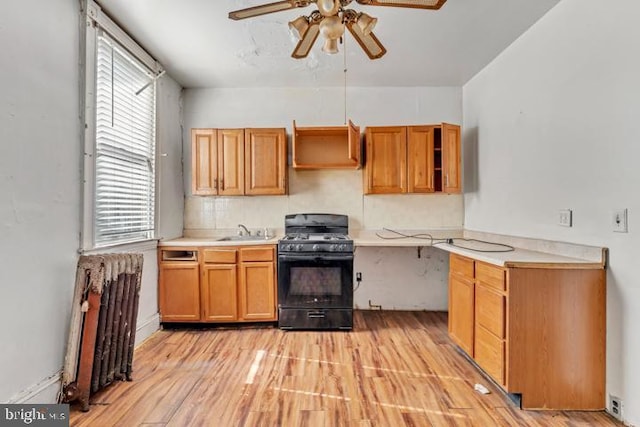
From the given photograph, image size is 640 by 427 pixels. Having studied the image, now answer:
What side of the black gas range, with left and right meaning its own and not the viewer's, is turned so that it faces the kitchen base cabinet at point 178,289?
right

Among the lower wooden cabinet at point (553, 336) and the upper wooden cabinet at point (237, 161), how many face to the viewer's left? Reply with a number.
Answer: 1

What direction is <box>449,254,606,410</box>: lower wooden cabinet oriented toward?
to the viewer's left

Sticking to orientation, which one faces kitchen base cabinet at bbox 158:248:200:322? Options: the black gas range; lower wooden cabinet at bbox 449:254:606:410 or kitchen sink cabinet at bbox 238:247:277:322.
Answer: the lower wooden cabinet
